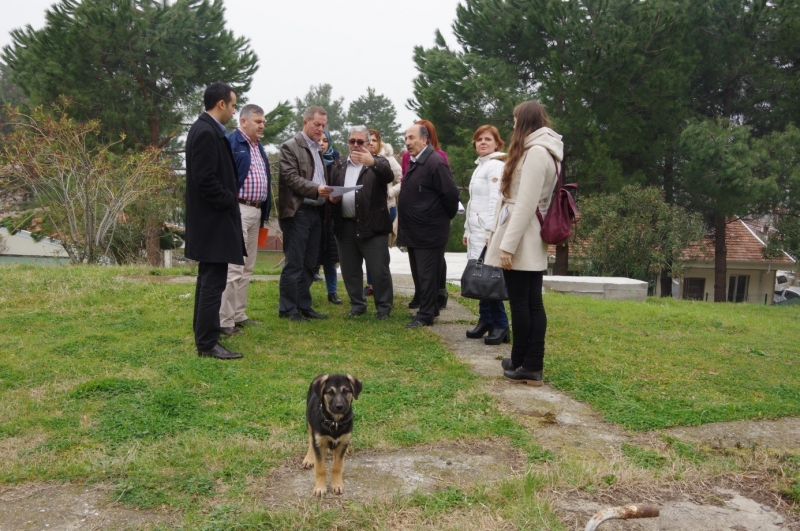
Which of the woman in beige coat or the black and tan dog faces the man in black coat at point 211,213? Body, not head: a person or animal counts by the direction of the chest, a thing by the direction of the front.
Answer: the woman in beige coat

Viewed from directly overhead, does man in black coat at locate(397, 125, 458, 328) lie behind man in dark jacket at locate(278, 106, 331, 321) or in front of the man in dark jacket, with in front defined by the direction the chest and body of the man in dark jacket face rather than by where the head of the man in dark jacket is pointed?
in front

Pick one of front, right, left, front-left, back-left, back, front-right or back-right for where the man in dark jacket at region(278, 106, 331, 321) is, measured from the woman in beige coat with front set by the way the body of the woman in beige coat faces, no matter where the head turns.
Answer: front-right

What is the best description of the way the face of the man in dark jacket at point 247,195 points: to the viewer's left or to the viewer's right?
to the viewer's right

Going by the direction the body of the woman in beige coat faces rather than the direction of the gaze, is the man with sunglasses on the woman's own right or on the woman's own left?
on the woman's own right

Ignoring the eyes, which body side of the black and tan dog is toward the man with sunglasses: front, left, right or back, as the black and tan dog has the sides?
back

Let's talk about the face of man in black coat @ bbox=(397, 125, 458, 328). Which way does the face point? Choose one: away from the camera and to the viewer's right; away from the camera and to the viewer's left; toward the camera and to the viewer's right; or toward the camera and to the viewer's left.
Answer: toward the camera and to the viewer's left

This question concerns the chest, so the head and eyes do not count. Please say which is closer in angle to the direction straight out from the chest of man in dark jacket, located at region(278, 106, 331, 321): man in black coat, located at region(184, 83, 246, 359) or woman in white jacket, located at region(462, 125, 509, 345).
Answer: the woman in white jacket

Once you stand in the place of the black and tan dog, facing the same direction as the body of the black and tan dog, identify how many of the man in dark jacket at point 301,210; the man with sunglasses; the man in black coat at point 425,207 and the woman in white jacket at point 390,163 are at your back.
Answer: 4

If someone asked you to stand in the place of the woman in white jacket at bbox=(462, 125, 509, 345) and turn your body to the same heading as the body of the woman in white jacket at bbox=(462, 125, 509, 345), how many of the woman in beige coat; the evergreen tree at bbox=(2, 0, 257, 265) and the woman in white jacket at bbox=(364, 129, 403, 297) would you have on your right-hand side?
2

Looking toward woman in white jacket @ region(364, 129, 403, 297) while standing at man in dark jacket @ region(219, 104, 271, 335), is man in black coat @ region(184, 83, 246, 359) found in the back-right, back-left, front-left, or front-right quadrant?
back-right

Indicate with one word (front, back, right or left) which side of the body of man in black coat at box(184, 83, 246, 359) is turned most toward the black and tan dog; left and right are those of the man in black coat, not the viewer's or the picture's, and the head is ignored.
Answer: right

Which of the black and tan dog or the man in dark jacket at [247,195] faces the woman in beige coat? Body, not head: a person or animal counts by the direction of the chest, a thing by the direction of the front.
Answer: the man in dark jacket

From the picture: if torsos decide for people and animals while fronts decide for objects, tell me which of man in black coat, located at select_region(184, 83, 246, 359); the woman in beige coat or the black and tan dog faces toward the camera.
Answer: the black and tan dog

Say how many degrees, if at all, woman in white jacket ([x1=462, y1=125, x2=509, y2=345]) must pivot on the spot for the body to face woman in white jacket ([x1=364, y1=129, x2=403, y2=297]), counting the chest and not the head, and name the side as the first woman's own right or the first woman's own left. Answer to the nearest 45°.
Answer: approximately 90° to the first woman's own right

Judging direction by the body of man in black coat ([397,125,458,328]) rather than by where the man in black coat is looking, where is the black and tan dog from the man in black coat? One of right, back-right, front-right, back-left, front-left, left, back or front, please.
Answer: front-left

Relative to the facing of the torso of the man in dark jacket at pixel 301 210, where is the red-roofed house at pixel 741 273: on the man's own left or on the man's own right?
on the man's own left

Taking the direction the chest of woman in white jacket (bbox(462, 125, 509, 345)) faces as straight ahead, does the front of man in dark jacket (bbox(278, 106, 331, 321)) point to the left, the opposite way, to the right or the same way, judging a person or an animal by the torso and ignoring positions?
to the left

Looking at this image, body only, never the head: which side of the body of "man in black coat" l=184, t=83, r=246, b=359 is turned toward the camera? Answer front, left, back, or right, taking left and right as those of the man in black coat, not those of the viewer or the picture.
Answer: right
